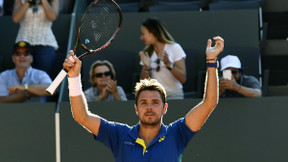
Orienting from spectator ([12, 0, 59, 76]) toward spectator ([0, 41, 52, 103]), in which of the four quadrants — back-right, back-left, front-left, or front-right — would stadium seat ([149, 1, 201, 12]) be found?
back-left

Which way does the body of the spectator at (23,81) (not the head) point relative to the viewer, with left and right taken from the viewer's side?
facing the viewer

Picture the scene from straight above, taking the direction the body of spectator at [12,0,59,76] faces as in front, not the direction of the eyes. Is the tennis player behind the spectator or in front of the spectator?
in front

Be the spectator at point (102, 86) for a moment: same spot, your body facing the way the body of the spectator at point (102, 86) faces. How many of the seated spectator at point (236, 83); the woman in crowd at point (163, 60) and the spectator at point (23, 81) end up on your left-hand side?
2

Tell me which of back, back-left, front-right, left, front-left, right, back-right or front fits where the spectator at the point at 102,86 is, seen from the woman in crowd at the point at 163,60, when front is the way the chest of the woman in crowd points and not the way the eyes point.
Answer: front-right

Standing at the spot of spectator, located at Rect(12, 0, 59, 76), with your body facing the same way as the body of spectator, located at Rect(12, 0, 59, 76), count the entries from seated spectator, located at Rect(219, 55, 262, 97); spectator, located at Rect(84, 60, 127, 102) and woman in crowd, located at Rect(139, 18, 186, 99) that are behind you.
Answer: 0

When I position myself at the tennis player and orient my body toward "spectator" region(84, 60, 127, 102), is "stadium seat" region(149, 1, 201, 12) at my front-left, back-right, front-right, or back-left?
front-right

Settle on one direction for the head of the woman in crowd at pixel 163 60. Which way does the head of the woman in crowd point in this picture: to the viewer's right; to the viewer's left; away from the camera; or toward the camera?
to the viewer's left

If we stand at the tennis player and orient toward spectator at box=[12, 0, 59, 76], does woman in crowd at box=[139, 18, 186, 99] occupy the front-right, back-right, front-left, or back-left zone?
front-right

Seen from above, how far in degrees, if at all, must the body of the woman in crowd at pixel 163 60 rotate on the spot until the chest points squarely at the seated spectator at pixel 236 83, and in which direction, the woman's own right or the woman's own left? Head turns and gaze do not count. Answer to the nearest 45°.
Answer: approximately 135° to the woman's own left

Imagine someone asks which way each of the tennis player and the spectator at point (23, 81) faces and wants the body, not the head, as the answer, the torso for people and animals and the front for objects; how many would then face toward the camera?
2

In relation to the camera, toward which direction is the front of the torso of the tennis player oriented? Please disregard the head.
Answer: toward the camera

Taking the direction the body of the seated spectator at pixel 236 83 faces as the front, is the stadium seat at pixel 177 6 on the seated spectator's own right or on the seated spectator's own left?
on the seated spectator's own right

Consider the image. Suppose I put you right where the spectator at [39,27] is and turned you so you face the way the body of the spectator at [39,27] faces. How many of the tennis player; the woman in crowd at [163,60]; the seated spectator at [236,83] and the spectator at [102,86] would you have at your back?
0

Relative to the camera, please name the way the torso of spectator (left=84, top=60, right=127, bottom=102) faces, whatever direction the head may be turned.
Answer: toward the camera

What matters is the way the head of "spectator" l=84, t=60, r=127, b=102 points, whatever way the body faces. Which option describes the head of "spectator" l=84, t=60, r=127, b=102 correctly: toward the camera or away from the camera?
toward the camera

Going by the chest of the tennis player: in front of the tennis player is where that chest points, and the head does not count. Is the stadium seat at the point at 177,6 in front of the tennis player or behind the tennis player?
behind

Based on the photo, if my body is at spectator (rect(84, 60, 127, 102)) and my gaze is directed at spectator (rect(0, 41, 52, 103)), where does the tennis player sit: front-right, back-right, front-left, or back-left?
back-left

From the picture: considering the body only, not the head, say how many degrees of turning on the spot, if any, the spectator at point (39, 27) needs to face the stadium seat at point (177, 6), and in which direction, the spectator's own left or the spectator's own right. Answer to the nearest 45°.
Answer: approximately 90° to the spectator's own left

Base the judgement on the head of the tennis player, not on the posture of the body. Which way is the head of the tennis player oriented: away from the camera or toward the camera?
toward the camera

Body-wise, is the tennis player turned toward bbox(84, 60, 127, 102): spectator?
no

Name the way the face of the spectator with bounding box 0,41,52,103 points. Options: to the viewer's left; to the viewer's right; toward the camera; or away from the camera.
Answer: toward the camera

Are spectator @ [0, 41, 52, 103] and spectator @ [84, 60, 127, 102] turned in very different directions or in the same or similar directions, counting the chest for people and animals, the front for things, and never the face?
same or similar directions
